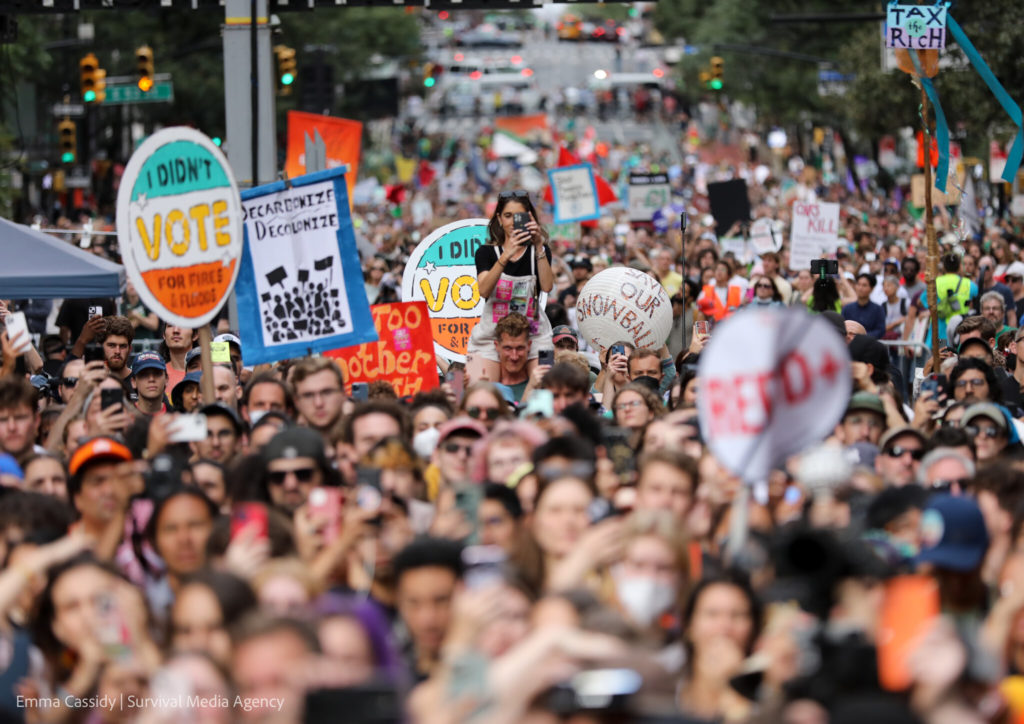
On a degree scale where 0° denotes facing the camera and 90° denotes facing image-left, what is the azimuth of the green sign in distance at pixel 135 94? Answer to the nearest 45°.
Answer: approximately 0°

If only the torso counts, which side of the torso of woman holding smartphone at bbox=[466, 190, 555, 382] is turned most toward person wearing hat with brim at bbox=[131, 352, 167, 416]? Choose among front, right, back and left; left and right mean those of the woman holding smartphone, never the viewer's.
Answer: right

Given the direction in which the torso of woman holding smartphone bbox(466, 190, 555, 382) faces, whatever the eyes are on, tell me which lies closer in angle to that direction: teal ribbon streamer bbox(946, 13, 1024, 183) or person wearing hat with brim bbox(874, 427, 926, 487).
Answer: the person wearing hat with brim

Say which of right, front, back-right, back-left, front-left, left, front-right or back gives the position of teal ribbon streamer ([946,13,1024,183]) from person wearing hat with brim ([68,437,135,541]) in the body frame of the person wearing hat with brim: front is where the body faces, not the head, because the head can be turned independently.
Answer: left

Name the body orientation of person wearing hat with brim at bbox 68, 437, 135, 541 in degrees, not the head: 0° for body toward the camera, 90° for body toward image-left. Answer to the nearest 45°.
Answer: approximately 315°
